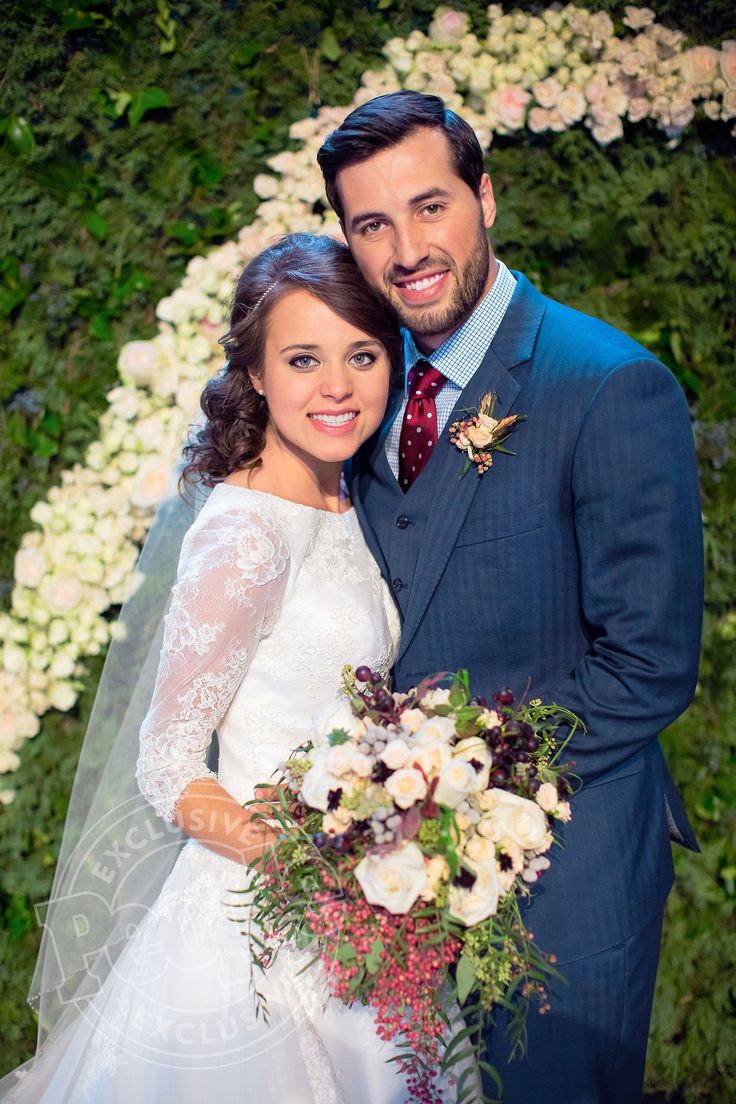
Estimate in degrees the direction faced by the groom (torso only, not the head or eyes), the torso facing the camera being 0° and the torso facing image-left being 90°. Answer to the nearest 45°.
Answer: approximately 45°

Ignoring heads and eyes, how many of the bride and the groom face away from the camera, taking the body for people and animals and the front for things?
0
